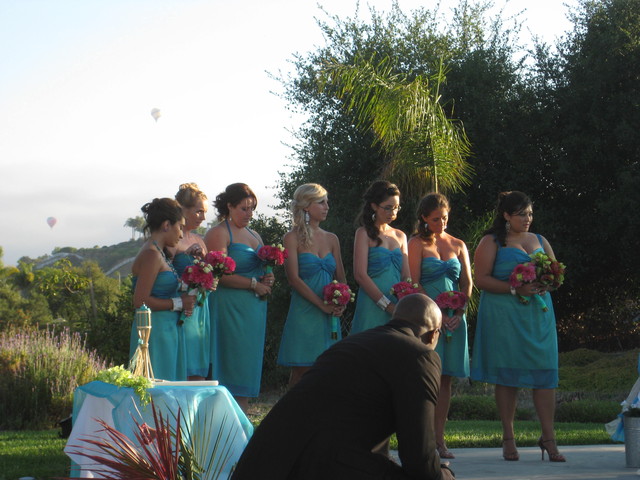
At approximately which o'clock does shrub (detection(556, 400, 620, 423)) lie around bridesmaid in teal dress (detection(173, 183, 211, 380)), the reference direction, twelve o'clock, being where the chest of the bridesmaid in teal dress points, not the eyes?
The shrub is roughly at 9 o'clock from the bridesmaid in teal dress.

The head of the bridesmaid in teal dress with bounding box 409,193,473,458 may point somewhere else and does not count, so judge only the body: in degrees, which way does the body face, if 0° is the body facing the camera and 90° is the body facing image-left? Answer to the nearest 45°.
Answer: approximately 315°

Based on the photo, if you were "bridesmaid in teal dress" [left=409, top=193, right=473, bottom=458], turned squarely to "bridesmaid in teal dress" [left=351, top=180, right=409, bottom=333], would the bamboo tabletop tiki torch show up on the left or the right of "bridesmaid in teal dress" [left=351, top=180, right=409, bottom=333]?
left

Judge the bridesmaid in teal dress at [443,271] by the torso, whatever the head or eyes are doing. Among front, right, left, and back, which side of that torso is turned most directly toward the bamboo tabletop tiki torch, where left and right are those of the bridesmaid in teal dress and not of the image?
right

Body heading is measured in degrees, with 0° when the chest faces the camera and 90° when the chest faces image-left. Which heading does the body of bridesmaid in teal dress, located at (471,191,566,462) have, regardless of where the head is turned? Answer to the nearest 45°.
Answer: approximately 315°

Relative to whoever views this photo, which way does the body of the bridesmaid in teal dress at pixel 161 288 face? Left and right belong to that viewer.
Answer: facing to the right of the viewer

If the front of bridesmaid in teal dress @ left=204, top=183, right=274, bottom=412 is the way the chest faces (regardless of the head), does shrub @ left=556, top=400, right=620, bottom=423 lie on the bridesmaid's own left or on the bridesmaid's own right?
on the bridesmaid's own left

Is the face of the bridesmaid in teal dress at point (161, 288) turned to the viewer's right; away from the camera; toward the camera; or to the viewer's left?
to the viewer's right

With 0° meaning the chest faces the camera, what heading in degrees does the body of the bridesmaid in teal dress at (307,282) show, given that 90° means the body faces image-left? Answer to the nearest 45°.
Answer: approximately 315°
